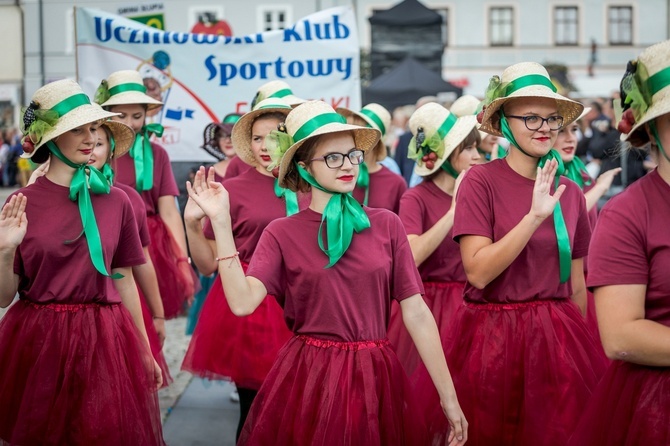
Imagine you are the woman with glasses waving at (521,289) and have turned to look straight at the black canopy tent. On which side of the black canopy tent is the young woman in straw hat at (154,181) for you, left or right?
left

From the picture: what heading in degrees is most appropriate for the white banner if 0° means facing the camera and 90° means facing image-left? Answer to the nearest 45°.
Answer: approximately 0°

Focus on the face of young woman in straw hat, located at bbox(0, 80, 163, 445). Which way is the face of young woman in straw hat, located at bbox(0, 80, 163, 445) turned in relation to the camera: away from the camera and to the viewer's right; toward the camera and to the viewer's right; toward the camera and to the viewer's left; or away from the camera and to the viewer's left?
toward the camera and to the viewer's right

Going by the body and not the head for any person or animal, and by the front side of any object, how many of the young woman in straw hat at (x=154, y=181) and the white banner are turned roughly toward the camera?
2

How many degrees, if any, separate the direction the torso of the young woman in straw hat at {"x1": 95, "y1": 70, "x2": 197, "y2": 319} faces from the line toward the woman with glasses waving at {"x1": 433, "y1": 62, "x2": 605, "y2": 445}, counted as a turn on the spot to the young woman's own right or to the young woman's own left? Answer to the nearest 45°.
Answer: approximately 45° to the young woman's own left

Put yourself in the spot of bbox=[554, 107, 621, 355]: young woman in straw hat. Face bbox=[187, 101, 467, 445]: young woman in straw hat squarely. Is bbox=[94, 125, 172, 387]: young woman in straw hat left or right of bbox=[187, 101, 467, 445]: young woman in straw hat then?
right

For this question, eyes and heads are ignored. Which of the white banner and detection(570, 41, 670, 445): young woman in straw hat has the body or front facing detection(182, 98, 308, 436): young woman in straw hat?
the white banner

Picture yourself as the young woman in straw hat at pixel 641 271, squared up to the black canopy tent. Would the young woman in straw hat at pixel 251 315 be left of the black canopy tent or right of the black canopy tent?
left

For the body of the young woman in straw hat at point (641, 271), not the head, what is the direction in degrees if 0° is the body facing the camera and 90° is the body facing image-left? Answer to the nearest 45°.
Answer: approximately 315°

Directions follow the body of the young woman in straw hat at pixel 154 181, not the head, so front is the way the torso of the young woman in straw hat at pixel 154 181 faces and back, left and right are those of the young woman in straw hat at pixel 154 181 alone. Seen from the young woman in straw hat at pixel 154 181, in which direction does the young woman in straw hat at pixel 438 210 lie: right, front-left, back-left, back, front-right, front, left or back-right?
front-left
